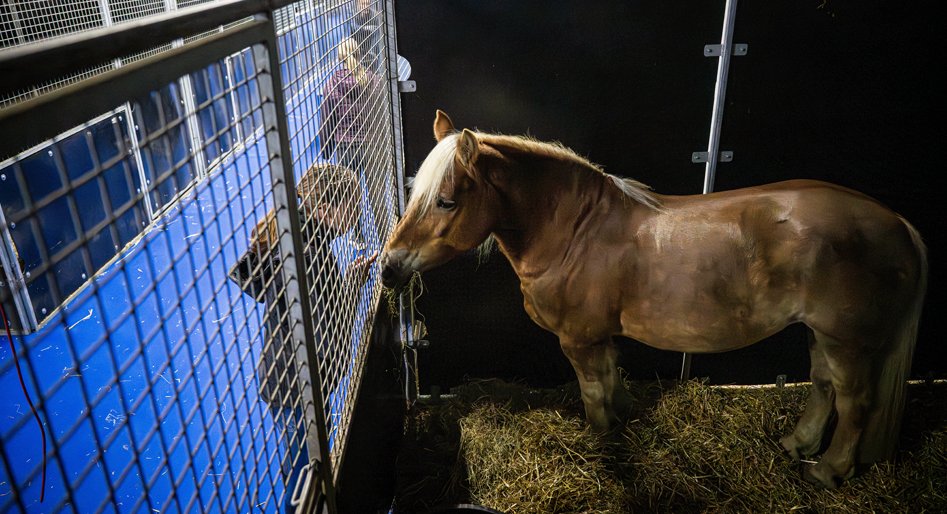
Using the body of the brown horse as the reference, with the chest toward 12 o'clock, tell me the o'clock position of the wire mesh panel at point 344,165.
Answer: The wire mesh panel is roughly at 11 o'clock from the brown horse.

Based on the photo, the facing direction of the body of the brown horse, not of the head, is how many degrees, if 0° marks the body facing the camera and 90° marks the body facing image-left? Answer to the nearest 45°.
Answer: approximately 90°

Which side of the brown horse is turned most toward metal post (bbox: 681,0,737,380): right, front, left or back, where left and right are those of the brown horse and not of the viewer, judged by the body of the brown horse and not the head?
right

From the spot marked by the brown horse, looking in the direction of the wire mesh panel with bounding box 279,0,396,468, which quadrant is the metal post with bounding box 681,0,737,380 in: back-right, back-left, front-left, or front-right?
back-right

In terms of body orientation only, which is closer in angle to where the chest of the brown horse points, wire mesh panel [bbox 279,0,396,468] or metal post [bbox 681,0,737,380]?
the wire mesh panel

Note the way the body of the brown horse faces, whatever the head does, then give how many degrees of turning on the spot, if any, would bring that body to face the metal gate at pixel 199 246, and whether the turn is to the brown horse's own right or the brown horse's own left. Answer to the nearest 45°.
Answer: approximately 45° to the brown horse's own left
